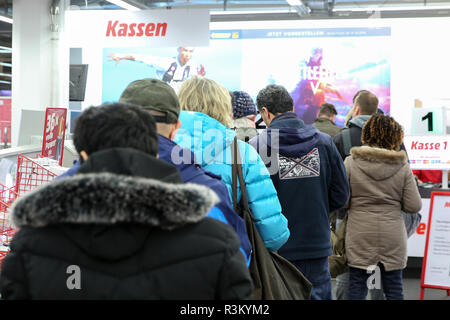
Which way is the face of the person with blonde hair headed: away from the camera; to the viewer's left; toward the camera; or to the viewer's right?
away from the camera

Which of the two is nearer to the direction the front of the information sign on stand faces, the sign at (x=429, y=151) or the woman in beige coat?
the woman in beige coat

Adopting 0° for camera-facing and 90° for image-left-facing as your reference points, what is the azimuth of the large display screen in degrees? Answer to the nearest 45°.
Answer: approximately 0°

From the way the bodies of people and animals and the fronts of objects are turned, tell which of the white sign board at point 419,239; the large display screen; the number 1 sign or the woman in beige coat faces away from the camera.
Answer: the woman in beige coat

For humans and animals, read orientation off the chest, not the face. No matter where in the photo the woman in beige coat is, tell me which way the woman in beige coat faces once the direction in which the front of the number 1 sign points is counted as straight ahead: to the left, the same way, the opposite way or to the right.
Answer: the opposite way

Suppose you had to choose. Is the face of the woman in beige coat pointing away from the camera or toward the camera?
away from the camera

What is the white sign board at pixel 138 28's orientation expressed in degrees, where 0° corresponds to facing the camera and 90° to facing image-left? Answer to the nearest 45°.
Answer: approximately 0°

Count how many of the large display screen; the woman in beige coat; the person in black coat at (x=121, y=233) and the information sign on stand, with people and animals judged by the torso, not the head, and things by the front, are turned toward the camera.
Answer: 2

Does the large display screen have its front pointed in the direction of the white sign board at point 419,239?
yes
